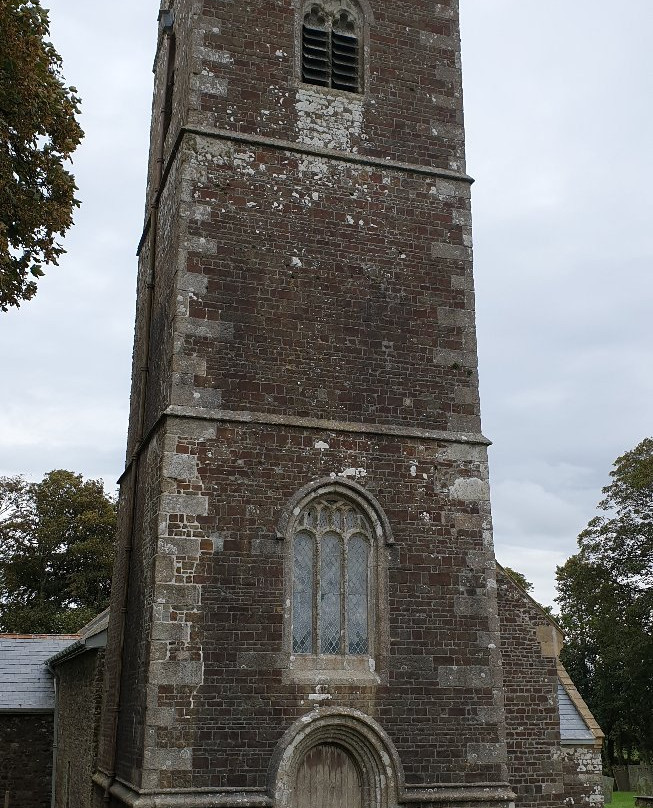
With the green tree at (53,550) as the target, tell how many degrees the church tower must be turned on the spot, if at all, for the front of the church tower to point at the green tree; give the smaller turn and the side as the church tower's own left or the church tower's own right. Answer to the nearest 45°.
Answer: approximately 180°

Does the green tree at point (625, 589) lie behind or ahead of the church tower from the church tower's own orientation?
behind

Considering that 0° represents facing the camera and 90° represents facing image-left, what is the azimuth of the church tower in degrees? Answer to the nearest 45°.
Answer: approximately 0°
